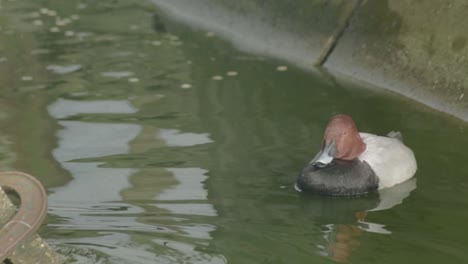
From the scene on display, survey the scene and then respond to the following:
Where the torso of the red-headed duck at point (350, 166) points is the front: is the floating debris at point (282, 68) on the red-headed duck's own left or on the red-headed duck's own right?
on the red-headed duck's own right

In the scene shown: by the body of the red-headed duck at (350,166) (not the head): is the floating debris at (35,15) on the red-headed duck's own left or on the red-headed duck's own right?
on the red-headed duck's own right

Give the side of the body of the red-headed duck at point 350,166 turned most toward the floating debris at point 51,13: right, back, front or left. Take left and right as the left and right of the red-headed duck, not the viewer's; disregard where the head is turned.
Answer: right

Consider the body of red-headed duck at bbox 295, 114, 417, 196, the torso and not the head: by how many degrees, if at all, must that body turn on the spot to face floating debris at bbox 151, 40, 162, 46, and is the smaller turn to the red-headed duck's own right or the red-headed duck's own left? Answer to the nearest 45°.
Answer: approximately 90° to the red-headed duck's own right

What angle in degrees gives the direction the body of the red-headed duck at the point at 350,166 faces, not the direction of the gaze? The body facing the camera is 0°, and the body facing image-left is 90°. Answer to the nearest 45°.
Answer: approximately 45°

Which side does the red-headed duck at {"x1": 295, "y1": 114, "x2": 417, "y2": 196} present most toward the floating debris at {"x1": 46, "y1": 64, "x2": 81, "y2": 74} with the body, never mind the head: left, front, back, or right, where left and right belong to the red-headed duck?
right

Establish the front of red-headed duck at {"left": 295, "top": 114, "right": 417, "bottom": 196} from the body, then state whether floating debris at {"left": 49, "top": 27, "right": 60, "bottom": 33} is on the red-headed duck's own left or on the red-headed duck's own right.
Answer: on the red-headed duck's own right

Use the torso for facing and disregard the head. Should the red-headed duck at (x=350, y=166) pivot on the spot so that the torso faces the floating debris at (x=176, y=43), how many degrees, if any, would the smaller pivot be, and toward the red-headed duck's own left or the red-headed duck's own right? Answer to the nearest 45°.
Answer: approximately 90° to the red-headed duck's own right

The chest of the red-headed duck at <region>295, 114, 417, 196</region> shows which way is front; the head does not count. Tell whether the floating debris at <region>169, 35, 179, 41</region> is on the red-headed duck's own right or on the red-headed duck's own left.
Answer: on the red-headed duck's own right
